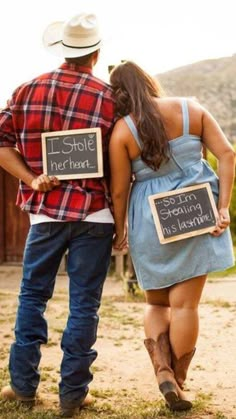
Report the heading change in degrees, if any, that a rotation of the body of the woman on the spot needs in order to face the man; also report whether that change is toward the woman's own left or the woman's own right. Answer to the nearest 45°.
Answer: approximately 90° to the woman's own left

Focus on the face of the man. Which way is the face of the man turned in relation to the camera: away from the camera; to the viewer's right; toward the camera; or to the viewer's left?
away from the camera

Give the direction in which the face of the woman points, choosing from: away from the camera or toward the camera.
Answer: away from the camera

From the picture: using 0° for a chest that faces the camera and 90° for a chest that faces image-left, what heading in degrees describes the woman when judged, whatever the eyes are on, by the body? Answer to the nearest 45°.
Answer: approximately 180°
